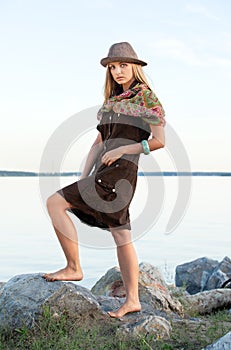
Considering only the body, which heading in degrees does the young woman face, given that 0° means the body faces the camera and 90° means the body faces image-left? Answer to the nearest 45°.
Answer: approximately 45°

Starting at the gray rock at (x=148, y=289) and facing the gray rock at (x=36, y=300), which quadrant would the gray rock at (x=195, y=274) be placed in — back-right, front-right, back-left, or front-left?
back-right

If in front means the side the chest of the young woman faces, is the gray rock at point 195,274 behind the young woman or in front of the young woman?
behind
